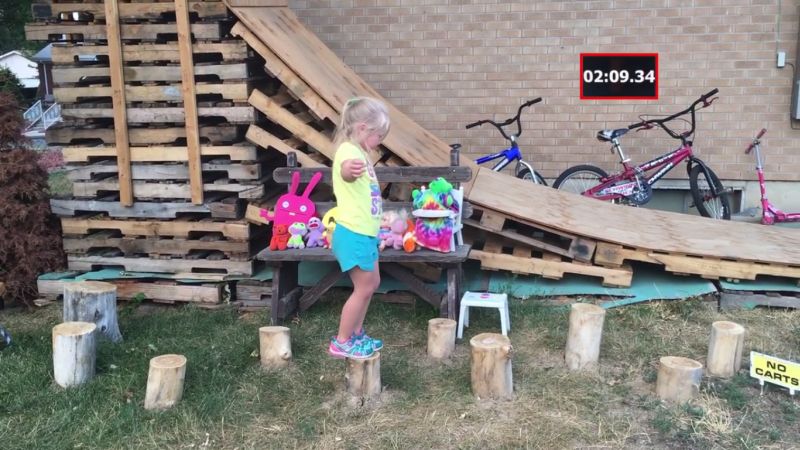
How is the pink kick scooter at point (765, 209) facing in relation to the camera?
to the viewer's left

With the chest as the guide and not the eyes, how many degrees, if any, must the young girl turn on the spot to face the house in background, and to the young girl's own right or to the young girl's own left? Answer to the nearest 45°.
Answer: approximately 135° to the young girl's own left

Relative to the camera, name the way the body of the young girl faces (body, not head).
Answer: to the viewer's right

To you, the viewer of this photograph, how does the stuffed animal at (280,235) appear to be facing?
facing the viewer

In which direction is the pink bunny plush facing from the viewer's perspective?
toward the camera

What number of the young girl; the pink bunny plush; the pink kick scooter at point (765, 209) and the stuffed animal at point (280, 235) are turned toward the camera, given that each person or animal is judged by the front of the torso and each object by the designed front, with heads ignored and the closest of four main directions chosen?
2

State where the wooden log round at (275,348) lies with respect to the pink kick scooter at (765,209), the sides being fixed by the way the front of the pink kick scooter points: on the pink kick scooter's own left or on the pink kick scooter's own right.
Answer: on the pink kick scooter's own left

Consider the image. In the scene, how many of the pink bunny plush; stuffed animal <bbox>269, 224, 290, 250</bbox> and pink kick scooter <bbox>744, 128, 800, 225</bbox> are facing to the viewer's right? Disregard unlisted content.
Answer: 0

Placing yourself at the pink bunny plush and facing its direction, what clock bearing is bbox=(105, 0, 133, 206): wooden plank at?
The wooden plank is roughly at 4 o'clock from the pink bunny plush.

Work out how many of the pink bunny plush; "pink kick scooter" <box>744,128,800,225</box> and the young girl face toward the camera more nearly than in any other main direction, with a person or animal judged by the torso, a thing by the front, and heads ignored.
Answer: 1

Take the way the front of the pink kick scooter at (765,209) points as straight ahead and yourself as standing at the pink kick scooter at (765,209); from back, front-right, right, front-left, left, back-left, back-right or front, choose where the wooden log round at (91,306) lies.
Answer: front-left

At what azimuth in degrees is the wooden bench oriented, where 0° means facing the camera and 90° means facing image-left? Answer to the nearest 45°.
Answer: approximately 0°
